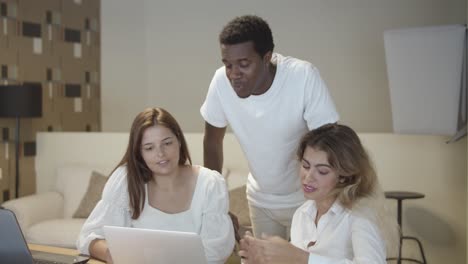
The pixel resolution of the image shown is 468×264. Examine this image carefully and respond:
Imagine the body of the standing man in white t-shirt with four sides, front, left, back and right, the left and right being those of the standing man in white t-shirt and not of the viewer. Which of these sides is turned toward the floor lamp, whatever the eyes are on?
right

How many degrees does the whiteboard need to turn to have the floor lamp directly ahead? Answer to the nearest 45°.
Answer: approximately 90° to its right

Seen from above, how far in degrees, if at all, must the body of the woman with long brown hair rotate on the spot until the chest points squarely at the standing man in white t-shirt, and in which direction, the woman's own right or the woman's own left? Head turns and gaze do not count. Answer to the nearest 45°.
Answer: approximately 90° to the woman's own left

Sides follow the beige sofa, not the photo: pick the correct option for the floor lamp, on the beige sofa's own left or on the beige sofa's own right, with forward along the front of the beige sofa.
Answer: on the beige sofa's own right

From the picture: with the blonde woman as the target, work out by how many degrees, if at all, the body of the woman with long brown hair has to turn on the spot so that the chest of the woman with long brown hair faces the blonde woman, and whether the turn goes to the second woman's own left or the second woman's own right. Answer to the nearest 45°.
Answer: approximately 45° to the second woman's own left

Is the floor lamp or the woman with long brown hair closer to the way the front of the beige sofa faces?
the woman with long brown hair

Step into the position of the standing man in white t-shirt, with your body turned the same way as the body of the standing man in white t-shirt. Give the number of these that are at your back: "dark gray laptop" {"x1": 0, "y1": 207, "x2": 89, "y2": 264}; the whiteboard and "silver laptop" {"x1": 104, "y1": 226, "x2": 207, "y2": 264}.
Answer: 1

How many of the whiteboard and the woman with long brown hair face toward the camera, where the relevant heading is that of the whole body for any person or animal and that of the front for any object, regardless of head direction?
2

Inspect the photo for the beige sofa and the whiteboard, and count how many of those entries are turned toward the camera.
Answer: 2

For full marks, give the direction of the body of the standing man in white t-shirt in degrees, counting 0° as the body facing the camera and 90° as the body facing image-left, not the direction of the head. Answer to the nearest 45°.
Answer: approximately 45°
